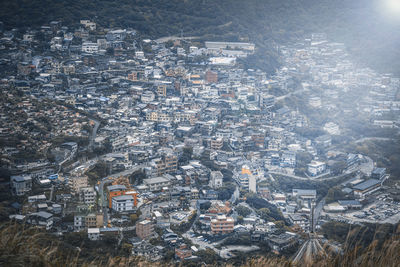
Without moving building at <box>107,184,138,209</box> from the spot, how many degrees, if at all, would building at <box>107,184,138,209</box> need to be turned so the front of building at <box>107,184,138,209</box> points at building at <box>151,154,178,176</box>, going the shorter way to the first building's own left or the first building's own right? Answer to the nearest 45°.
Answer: approximately 135° to the first building's own left

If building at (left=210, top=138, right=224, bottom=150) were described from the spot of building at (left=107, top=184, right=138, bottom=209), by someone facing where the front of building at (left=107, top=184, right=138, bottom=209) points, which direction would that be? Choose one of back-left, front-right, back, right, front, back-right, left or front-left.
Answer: back-left

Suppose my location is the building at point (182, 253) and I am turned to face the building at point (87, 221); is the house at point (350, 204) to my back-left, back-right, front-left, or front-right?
back-right

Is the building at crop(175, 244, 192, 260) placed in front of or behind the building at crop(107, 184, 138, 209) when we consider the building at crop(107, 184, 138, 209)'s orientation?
in front

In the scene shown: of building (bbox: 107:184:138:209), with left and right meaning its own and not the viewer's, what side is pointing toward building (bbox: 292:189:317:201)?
left

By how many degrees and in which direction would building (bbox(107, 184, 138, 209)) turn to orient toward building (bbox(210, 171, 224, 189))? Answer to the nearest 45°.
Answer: approximately 90° to its left

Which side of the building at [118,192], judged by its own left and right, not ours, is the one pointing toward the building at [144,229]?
front

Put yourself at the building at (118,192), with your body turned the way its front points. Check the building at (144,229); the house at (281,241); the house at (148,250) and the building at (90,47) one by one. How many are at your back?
1

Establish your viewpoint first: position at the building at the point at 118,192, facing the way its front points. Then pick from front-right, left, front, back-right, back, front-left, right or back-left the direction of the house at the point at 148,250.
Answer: front

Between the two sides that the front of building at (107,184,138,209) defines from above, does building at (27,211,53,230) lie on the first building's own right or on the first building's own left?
on the first building's own right

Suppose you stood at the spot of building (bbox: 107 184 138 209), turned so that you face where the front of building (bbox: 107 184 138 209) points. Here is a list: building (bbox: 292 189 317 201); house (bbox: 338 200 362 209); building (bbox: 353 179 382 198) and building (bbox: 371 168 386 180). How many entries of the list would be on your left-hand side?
4

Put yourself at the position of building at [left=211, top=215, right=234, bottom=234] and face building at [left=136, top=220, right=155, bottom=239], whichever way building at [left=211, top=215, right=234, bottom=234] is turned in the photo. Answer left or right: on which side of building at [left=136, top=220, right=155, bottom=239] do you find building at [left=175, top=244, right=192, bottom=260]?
left

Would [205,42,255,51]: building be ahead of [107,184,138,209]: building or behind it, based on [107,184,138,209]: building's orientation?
behind

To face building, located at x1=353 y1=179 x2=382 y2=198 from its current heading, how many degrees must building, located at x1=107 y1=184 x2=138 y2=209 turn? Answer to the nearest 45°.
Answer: approximately 90° to its left

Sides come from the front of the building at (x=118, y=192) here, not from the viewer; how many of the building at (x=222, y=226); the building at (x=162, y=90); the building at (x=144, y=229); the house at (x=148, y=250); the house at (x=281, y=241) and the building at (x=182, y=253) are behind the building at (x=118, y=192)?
1

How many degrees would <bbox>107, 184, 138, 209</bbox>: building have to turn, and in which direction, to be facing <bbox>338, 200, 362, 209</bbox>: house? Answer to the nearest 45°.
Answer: approximately 90° to its left

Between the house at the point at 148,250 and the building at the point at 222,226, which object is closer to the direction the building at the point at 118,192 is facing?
the house

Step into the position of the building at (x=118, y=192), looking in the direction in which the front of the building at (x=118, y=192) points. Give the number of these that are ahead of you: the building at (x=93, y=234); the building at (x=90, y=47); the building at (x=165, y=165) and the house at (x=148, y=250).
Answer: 2

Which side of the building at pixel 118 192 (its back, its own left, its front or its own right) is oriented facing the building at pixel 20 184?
right

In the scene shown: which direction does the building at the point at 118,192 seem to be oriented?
toward the camera

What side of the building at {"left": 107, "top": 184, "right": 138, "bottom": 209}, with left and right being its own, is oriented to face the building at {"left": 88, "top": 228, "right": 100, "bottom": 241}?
front

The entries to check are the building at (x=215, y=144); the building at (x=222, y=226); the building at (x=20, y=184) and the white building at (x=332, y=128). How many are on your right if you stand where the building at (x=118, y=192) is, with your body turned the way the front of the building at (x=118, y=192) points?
1

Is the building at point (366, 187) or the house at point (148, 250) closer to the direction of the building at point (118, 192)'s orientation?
the house
